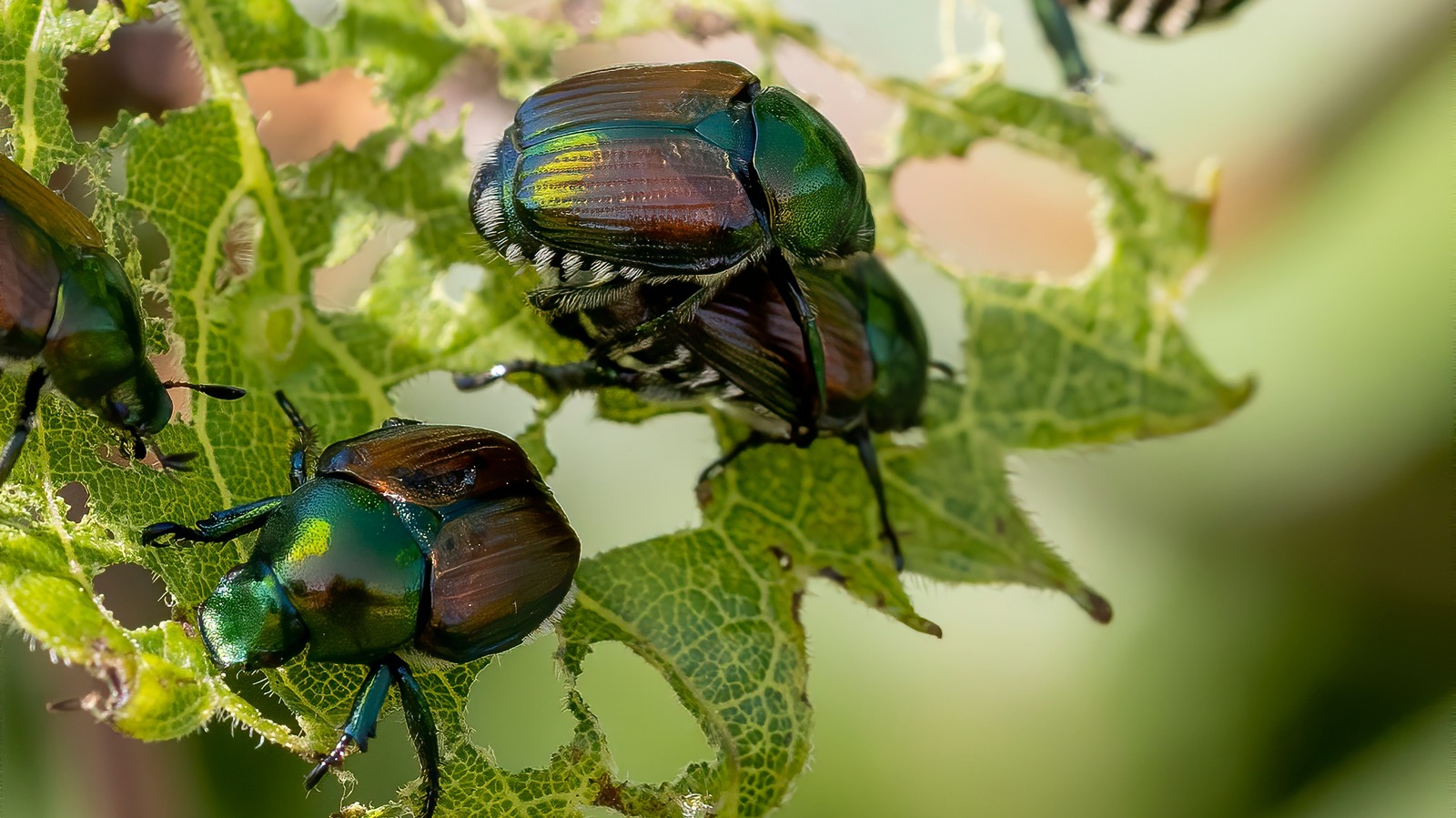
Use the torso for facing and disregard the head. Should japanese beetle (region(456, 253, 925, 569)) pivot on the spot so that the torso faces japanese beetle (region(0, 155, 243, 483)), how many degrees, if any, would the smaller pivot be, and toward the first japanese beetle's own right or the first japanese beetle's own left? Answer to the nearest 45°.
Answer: approximately 135° to the first japanese beetle's own right

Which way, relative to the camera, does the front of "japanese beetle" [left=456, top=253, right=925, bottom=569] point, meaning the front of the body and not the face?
to the viewer's right

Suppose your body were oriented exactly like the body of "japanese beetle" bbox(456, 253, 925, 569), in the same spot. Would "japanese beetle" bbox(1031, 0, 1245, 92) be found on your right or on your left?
on your left

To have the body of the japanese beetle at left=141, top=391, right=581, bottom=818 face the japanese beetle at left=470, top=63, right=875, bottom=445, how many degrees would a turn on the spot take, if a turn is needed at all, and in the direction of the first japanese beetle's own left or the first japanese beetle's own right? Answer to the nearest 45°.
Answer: approximately 180°

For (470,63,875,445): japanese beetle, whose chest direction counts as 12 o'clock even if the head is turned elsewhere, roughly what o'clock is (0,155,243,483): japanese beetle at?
(0,155,243,483): japanese beetle is roughly at 5 o'clock from (470,63,875,445): japanese beetle.

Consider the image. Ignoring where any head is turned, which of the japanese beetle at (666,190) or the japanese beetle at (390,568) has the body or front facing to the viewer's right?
the japanese beetle at (666,190)

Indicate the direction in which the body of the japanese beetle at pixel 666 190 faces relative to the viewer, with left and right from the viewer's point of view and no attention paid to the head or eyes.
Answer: facing to the right of the viewer

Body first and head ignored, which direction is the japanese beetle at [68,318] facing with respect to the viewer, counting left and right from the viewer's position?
facing to the right of the viewer

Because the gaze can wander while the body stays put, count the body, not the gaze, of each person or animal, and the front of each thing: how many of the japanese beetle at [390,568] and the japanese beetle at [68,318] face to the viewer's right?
1

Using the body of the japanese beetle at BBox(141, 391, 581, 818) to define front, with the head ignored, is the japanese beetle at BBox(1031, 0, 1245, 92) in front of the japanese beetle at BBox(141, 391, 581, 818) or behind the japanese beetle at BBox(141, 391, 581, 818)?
behind

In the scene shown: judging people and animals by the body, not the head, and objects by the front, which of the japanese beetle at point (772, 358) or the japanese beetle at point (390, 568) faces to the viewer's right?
the japanese beetle at point (772, 358)

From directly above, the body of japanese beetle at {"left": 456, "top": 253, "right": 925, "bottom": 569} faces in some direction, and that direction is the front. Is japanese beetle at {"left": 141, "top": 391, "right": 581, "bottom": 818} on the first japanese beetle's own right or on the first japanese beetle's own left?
on the first japanese beetle's own right

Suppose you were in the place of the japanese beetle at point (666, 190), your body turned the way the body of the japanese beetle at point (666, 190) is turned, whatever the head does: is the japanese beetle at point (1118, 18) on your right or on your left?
on your left
